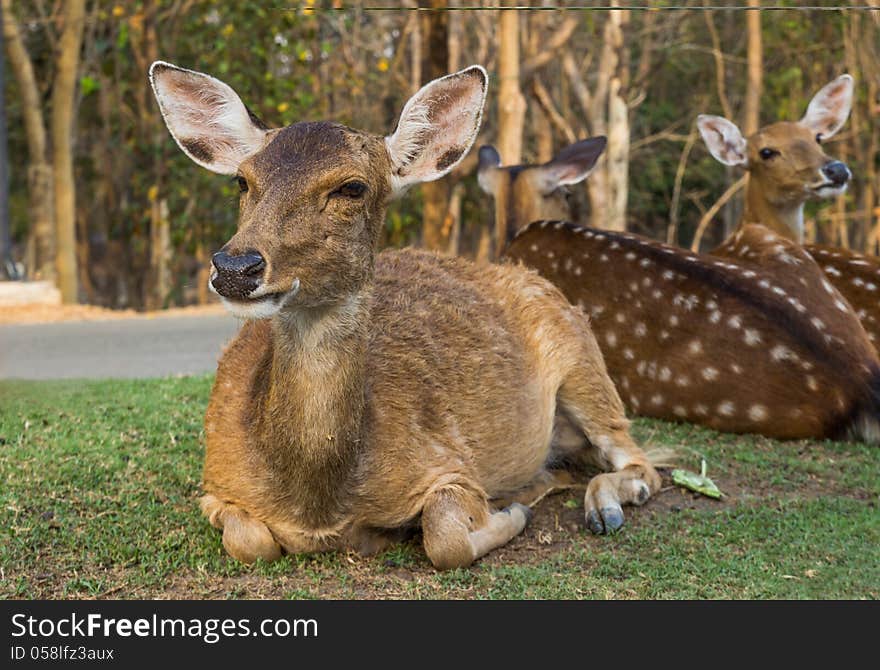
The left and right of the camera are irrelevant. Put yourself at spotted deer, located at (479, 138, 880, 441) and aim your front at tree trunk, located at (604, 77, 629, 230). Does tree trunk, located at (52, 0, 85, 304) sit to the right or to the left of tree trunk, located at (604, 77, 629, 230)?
left

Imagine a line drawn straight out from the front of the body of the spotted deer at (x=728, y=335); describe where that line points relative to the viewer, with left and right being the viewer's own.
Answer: facing away from the viewer and to the left of the viewer

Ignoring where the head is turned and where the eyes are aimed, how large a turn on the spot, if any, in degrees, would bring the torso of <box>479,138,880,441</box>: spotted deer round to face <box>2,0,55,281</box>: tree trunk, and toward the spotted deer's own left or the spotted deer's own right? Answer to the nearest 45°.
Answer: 0° — it already faces it

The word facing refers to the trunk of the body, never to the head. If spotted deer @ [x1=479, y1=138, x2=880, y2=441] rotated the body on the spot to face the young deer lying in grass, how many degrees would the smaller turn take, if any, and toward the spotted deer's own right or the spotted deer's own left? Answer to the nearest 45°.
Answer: approximately 90° to the spotted deer's own left

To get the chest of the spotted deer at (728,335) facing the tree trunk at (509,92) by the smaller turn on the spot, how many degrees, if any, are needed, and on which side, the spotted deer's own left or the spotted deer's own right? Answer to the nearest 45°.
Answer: approximately 45° to the spotted deer's own right

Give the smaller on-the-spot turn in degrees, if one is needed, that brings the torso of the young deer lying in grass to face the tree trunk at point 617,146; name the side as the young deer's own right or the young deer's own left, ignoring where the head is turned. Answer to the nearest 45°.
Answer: approximately 135° to the young deer's own right

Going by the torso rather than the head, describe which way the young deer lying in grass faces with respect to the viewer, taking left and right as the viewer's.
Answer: facing the viewer and to the left of the viewer

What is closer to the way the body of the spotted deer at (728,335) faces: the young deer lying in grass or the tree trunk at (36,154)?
the tree trunk

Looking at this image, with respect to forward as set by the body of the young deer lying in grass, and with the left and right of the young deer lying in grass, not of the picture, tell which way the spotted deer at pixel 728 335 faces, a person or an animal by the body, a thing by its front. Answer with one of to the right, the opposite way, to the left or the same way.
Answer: to the right

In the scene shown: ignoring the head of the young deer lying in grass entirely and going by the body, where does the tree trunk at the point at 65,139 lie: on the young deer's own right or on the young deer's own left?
on the young deer's own right

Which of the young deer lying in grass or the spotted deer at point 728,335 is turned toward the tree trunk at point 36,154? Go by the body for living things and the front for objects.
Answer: the spotted deer

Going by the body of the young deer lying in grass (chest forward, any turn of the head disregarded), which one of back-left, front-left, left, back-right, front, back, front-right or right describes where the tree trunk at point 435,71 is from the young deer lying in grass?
back-right

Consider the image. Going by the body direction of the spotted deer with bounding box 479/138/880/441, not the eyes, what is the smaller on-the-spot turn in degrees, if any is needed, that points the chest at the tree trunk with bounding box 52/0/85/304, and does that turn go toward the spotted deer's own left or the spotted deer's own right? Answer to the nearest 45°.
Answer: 0° — it already faces it

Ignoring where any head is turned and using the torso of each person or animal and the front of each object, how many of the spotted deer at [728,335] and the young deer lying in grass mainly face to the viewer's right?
0

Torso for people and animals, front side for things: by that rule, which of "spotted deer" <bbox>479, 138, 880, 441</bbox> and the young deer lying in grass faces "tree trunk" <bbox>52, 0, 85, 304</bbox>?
the spotted deer

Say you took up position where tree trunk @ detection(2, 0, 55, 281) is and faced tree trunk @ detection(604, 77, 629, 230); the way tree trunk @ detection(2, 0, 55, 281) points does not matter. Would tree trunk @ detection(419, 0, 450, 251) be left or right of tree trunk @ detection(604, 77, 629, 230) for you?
right

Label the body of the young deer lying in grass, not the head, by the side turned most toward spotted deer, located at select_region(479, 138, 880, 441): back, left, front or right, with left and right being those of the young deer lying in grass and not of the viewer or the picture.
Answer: back
